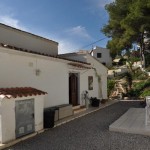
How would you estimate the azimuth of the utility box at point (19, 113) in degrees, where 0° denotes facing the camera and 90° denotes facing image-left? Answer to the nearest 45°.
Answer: approximately 315°

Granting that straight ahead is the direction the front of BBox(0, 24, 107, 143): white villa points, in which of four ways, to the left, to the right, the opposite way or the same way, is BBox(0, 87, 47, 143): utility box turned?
the same way

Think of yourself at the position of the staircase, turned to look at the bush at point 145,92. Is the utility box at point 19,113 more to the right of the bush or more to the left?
right

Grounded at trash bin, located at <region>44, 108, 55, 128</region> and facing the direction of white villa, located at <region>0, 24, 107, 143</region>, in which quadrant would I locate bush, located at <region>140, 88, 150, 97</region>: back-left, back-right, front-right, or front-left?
front-right

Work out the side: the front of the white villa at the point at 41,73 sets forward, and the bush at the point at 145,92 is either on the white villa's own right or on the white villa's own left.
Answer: on the white villa's own left

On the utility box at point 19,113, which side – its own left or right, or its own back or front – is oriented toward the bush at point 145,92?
left

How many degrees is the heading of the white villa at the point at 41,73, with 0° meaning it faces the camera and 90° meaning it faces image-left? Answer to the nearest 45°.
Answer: approximately 315°

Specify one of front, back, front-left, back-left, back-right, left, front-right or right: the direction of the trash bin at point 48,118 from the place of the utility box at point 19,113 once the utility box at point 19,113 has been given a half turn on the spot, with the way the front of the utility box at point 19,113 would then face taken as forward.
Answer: right

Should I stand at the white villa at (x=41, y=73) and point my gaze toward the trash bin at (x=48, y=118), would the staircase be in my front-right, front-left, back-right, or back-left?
back-left

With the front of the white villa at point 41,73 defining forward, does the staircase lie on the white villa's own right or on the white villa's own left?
on the white villa's own left
